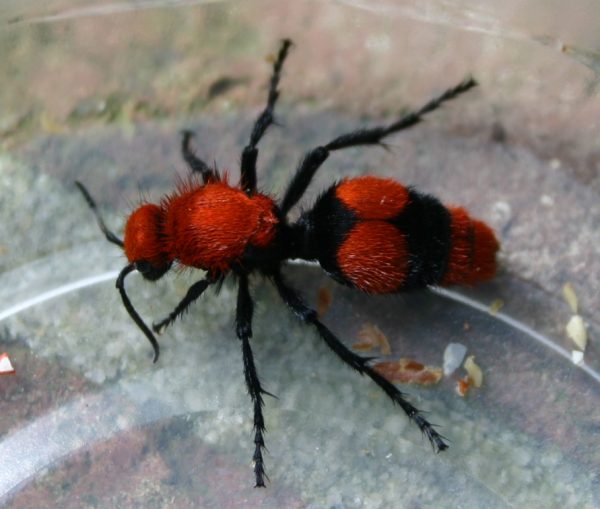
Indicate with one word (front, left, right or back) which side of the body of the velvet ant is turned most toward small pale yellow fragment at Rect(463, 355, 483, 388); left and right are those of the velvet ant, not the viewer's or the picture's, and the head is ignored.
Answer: back

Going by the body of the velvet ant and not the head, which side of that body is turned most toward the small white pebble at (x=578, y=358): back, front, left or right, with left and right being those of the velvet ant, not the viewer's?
back

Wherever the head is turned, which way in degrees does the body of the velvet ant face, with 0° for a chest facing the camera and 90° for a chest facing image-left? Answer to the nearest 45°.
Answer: approximately 90°
